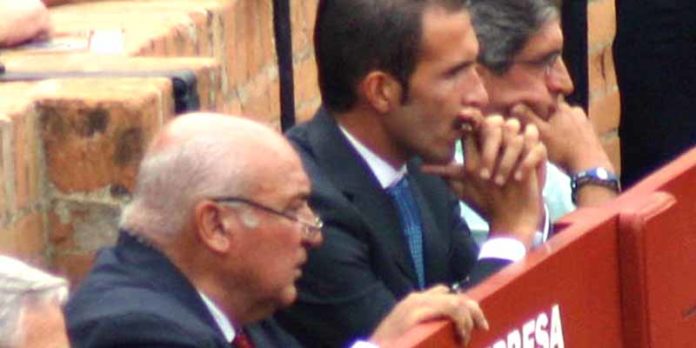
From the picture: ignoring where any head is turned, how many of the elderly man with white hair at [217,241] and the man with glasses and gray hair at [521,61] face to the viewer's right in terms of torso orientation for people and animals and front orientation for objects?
2

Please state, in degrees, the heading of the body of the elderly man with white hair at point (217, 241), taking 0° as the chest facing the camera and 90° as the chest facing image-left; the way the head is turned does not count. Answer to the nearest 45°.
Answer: approximately 270°

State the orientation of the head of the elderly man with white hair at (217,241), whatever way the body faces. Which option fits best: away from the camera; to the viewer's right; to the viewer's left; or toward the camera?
to the viewer's right

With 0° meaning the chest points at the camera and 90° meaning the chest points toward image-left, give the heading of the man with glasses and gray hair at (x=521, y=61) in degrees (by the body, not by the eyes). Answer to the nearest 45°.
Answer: approximately 270°

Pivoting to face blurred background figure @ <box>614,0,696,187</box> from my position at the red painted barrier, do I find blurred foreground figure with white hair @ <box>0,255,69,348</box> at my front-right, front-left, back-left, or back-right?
back-left

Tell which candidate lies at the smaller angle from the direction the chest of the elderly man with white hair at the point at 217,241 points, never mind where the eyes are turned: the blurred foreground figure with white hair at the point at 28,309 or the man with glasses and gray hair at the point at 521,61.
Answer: the man with glasses and gray hair

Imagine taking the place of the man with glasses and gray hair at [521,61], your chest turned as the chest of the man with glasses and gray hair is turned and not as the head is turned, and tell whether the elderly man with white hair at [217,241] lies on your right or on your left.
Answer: on your right

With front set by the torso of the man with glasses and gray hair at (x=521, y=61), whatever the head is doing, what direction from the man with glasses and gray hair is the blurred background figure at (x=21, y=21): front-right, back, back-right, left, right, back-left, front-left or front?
back
